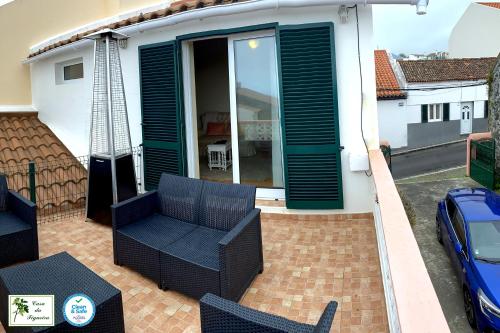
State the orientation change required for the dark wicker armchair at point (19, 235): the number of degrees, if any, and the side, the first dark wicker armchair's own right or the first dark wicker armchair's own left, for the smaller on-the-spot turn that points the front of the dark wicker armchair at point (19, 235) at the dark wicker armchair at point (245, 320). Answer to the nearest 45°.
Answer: approximately 45° to the first dark wicker armchair's own right

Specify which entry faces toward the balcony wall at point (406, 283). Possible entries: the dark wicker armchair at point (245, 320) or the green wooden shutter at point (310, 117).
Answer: the green wooden shutter

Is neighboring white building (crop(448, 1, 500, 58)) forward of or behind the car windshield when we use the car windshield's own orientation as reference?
behind

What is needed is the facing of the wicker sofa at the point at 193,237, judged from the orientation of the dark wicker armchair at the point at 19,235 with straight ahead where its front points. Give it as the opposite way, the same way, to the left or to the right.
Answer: to the right

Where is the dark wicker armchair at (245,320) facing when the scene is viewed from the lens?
facing away from the viewer and to the left of the viewer

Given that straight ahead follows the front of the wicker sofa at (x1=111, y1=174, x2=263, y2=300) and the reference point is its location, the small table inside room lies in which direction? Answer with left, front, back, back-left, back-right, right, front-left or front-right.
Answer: back-right

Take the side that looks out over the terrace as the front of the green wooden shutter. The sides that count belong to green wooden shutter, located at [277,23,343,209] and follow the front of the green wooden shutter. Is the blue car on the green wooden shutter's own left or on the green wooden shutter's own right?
on the green wooden shutter's own left

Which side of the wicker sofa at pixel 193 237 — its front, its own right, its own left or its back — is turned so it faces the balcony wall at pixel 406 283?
left
